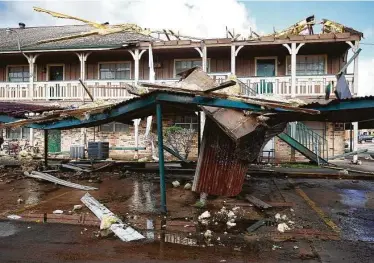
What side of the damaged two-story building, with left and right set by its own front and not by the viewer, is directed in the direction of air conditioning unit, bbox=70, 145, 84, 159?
right

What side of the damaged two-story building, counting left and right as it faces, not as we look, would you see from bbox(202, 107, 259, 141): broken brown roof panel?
front

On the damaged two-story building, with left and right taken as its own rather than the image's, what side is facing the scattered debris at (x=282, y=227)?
front

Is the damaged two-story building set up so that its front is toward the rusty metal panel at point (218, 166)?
yes

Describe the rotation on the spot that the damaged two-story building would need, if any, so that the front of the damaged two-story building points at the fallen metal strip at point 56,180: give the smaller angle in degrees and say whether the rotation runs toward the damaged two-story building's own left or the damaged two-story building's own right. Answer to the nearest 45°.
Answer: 0° — it already faces it

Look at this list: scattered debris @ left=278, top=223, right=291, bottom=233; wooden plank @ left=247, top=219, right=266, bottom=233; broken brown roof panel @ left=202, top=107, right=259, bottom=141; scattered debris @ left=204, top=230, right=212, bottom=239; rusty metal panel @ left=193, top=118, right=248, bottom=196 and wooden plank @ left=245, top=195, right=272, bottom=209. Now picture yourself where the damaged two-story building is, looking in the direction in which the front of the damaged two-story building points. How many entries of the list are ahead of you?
6

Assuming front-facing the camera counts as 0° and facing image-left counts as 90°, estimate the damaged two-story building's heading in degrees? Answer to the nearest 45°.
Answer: approximately 0°

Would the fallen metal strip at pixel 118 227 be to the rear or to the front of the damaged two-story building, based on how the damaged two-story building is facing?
to the front
